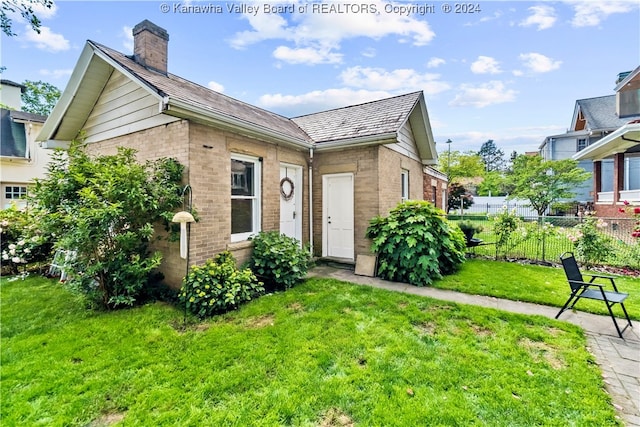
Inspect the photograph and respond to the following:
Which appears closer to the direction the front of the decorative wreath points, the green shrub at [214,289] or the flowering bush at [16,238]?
the green shrub

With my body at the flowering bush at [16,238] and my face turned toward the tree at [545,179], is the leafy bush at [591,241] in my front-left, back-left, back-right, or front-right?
front-right

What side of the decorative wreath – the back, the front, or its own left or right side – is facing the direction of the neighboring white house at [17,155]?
back

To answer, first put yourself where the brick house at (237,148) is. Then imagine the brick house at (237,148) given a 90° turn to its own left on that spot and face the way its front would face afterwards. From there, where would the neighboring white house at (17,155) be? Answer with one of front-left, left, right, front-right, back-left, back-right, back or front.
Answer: left

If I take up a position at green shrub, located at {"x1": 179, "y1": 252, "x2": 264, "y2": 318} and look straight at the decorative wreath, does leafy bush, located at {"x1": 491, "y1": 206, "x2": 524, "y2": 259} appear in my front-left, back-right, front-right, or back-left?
front-right

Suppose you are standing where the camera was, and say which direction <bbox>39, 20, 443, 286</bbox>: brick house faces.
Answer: facing the viewer and to the right of the viewer

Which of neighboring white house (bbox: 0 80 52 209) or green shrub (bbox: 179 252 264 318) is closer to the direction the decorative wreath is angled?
the green shrub

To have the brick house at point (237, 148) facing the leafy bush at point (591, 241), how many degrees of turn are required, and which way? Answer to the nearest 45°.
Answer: approximately 45° to its left

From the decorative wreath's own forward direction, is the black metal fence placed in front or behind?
in front

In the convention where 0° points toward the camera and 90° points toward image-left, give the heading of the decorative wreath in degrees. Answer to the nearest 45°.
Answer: approximately 315°

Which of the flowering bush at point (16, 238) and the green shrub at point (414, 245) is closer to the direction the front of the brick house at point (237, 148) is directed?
the green shrub

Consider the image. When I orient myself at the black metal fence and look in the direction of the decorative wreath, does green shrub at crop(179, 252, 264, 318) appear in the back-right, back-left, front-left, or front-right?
front-left

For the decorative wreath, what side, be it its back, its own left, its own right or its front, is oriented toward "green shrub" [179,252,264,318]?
right
